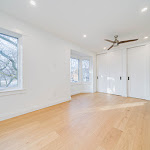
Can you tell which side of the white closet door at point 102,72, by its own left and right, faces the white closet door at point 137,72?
left

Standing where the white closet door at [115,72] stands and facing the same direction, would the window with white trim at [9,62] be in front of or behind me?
in front

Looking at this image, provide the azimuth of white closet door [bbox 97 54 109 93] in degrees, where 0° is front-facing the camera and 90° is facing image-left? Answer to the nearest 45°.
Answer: approximately 45°

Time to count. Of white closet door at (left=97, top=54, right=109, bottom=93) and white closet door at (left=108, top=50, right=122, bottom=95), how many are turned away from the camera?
0

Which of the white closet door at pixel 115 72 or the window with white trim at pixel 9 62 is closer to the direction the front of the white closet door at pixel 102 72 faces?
the window with white trim

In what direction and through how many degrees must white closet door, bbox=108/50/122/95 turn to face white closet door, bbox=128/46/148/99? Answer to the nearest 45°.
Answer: approximately 135° to its left

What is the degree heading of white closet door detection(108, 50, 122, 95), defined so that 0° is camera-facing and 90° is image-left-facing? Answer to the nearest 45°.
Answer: approximately 45°

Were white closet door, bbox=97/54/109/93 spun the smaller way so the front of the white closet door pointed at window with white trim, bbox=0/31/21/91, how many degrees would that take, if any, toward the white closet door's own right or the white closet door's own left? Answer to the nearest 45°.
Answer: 0° — it already faces it

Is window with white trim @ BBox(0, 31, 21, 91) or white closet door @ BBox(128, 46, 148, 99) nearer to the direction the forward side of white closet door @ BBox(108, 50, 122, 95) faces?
the window with white trim
